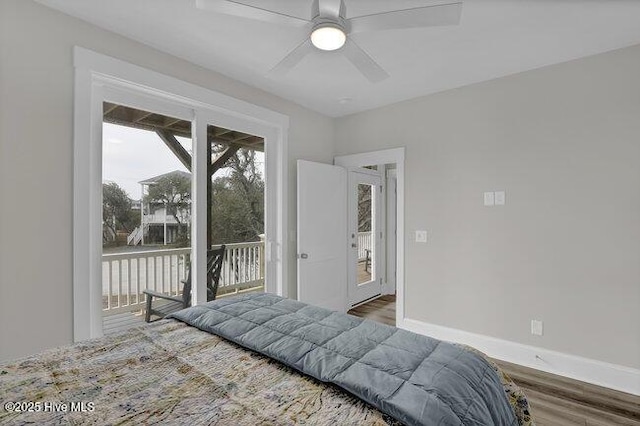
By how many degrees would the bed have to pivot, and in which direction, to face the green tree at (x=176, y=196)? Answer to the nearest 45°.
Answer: approximately 45° to its left

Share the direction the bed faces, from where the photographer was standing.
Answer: facing away from the viewer and to the right of the viewer

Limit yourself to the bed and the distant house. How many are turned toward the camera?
1

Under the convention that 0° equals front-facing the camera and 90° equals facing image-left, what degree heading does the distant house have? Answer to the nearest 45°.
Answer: approximately 0°

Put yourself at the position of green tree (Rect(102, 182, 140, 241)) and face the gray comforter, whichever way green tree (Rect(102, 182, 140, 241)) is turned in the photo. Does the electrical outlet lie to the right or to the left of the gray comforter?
left
